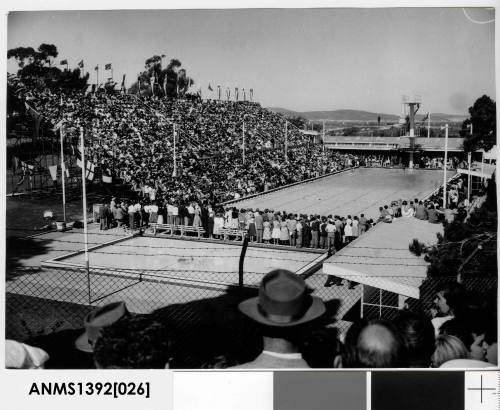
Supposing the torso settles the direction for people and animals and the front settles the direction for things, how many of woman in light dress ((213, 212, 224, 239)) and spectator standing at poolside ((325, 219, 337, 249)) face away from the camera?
2

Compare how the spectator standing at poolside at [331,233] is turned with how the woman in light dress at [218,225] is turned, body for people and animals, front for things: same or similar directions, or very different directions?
same or similar directions

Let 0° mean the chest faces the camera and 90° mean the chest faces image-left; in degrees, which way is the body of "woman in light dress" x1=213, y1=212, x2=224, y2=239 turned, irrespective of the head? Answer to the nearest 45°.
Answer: approximately 180°

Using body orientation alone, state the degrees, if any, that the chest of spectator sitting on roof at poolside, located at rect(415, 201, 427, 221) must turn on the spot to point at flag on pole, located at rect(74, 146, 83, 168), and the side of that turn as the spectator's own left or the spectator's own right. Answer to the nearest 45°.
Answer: approximately 90° to the spectator's own left

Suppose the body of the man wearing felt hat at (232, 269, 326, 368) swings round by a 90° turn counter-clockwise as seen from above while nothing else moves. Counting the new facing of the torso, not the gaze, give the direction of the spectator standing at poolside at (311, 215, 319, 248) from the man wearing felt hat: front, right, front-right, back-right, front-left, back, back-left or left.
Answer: right

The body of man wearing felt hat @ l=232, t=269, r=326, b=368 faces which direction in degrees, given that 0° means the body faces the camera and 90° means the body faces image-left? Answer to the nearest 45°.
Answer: approximately 180°

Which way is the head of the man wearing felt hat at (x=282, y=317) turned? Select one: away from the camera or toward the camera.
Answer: away from the camera

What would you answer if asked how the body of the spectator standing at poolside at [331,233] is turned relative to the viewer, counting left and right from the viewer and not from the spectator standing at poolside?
facing away from the viewer

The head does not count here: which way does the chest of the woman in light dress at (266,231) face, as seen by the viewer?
away from the camera

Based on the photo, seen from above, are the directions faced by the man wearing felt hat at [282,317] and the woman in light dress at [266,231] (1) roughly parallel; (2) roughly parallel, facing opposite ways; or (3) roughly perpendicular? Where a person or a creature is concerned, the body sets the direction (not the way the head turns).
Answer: roughly parallel

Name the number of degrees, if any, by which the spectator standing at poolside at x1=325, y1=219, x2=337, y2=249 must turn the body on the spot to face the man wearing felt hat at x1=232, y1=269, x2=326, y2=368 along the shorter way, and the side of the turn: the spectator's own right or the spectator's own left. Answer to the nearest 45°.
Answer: approximately 180°

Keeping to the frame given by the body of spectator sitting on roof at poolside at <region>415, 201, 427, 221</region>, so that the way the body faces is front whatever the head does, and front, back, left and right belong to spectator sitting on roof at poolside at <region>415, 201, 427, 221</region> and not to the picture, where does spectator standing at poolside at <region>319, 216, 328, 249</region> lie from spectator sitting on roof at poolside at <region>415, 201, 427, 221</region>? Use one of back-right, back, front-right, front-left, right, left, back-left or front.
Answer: back-left
